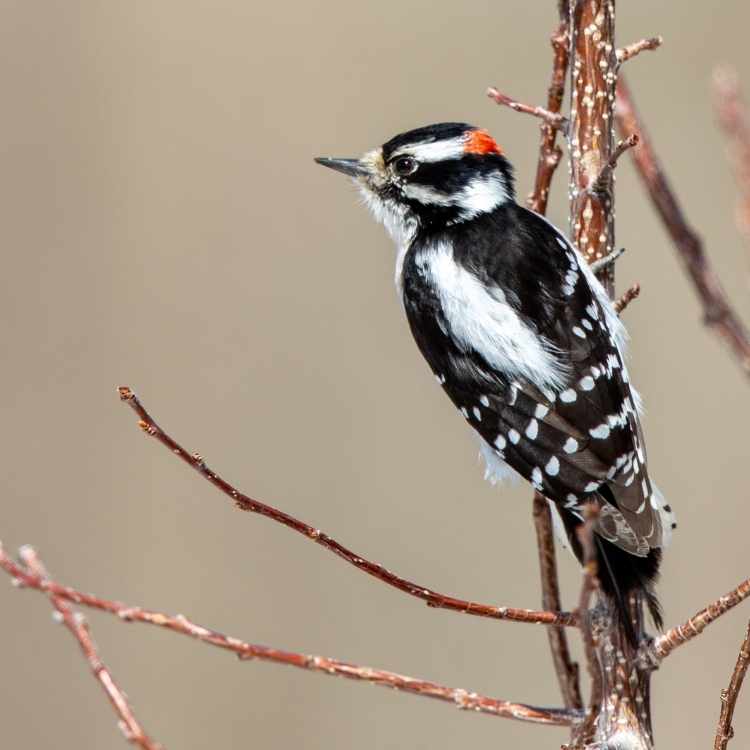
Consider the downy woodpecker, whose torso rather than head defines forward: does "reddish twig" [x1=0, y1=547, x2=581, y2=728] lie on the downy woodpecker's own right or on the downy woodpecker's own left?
on the downy woodpecker's own left

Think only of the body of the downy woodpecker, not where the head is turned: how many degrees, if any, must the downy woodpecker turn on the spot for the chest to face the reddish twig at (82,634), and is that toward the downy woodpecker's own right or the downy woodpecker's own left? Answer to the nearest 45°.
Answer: approximately 90° to the downy woodpecker's own left

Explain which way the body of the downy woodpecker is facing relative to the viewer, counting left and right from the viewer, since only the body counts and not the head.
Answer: facing away from the viewer and to the left of the viewer
